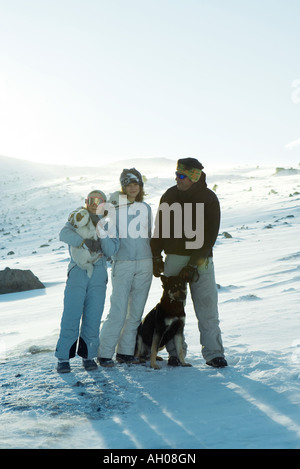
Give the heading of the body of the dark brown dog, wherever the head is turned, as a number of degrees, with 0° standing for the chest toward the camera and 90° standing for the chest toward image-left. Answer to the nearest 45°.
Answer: approximately 315°

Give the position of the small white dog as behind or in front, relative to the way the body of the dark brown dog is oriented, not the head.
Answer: behind

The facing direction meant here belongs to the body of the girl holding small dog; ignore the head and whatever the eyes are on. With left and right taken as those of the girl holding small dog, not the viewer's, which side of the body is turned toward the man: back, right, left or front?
left

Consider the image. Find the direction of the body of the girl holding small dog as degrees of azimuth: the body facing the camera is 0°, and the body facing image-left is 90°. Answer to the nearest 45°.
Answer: approximately 0°

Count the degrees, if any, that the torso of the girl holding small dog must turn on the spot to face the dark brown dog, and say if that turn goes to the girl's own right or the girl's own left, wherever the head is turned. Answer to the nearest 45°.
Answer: approximately 90° to the girl's own left

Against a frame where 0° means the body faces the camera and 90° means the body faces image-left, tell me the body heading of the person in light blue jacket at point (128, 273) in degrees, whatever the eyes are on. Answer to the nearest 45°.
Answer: approximately 0°
